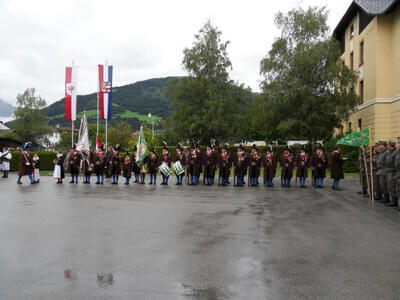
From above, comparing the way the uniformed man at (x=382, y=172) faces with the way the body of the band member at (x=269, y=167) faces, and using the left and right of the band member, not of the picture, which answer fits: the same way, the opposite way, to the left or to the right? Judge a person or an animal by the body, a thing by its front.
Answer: to the right

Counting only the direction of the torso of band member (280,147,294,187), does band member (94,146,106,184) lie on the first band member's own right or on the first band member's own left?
on the first band member's own right

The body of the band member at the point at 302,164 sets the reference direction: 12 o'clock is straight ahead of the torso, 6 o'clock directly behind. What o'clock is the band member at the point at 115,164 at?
the band member at the point at 115,164 is roughly at 3 o'clock from the band member at the point at 302,164.

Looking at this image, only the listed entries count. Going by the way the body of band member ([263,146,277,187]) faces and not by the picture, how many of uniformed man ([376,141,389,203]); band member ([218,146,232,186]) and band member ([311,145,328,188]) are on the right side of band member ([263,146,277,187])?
1

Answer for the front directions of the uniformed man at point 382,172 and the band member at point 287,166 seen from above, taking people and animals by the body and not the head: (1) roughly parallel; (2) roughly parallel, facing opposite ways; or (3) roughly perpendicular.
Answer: roughly perpendicular

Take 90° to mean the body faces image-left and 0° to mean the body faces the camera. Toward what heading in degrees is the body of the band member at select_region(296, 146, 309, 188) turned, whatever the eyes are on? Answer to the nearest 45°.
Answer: approximately 0°

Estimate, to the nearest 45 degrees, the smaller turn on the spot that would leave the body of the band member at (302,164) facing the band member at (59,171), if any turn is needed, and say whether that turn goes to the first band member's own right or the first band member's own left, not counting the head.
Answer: approximately 90° to the first band member's own right

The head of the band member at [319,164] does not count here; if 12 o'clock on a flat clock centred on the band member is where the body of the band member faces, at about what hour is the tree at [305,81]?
The tree is roughly at 6 o'clock from the band member.

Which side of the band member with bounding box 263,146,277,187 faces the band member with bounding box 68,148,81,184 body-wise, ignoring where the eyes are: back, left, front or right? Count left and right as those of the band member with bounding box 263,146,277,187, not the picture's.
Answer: right

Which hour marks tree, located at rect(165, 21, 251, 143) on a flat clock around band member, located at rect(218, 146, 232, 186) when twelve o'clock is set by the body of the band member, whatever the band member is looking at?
The tree is roughly at 6 o'clock from the band member.

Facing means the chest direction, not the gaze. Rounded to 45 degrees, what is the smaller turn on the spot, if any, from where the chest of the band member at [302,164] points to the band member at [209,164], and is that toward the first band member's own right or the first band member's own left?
approximately 90° to the first band member's own right

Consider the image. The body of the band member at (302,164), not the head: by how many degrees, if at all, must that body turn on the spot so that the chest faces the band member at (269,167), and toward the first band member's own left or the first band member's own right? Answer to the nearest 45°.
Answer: approximately 90° to the first band member's own right
